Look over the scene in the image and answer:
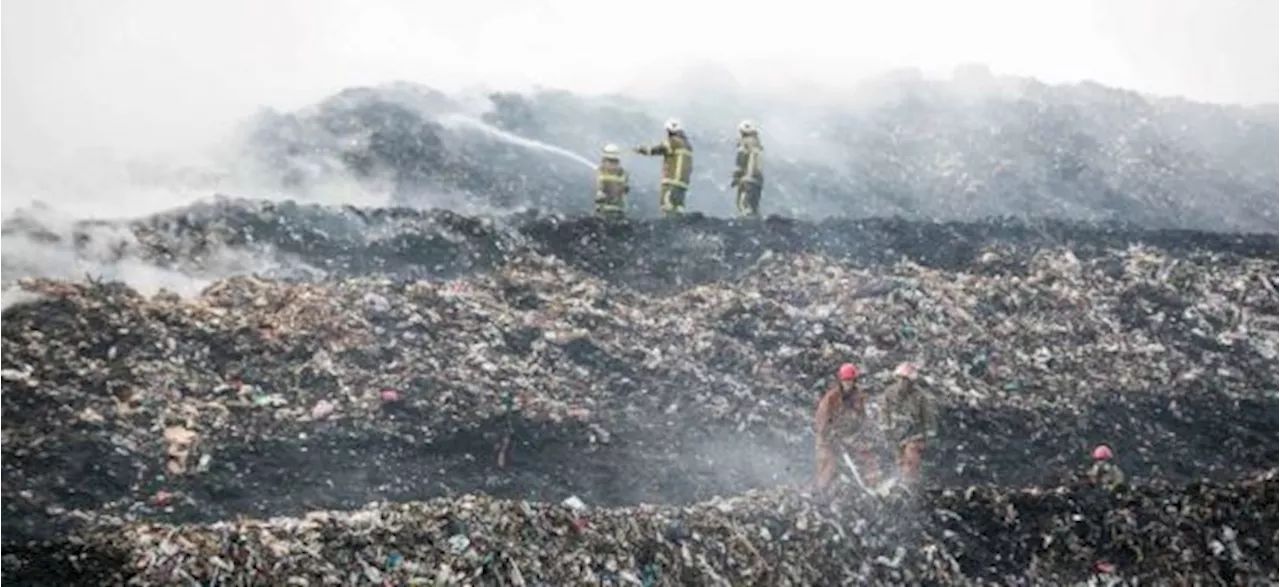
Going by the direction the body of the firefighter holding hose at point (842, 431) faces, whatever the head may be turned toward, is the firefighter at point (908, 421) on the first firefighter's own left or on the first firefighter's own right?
on the first firefighter's own left

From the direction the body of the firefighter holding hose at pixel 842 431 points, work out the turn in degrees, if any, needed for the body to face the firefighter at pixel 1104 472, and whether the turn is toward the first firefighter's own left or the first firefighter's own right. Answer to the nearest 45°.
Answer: approximately 90° to the first firefighter's own left

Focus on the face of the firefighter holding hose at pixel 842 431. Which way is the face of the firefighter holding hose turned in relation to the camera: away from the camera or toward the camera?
toward the camera

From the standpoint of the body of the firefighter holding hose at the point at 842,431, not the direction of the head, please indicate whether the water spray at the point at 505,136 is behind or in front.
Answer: behind

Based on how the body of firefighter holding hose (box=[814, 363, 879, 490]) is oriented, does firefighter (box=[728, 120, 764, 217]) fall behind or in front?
behind

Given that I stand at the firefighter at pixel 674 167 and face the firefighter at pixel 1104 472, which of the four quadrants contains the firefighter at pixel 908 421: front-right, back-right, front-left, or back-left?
front-right

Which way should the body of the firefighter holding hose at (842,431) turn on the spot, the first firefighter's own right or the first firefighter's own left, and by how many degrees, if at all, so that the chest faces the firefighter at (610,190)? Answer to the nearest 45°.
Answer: approximately 180°

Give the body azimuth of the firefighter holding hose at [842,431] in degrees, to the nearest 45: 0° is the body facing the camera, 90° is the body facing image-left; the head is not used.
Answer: approximately 315°

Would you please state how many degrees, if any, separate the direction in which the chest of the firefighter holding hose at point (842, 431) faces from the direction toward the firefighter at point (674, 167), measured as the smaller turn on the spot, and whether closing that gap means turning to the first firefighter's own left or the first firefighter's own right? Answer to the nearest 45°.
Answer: approximately 180°

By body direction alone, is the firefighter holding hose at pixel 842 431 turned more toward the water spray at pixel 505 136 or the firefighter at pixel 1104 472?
the firefighter

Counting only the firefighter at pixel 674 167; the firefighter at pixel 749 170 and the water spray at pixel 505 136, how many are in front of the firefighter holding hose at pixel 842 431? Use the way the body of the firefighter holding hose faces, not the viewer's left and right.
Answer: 0
